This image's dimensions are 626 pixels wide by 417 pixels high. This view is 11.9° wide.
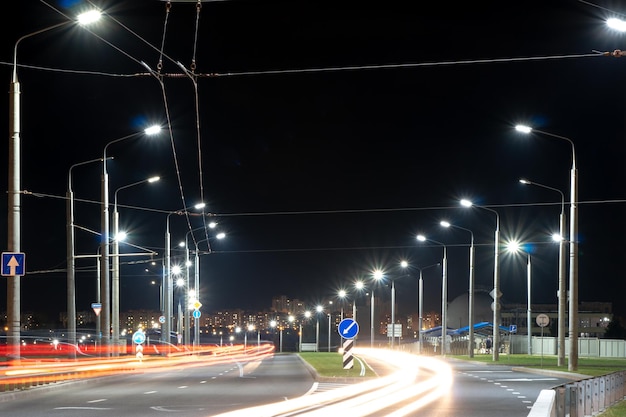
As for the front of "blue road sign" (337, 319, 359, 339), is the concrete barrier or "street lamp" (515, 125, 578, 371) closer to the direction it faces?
the concrete barrier

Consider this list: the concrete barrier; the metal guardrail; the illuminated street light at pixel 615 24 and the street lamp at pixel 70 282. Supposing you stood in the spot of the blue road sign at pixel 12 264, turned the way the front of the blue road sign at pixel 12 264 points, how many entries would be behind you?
1

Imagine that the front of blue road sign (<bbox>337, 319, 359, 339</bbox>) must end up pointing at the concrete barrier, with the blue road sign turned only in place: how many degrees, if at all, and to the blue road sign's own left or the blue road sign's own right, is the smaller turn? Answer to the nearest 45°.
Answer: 0° — it already faces it

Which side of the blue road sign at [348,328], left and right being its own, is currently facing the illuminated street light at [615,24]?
front

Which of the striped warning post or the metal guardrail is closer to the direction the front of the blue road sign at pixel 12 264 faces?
the metal guardrail

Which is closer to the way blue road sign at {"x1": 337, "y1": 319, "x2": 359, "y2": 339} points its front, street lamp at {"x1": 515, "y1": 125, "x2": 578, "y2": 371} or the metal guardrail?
the metal guardrail

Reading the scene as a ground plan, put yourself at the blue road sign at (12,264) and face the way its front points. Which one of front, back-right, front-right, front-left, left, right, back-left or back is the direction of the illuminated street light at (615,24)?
front-left

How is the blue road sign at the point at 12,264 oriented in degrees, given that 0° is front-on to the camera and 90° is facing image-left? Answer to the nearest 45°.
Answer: approximately 0°

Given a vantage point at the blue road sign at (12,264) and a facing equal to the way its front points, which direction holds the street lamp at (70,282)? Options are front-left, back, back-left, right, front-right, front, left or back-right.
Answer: back

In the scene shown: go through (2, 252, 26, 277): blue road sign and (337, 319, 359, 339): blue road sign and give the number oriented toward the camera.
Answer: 2
